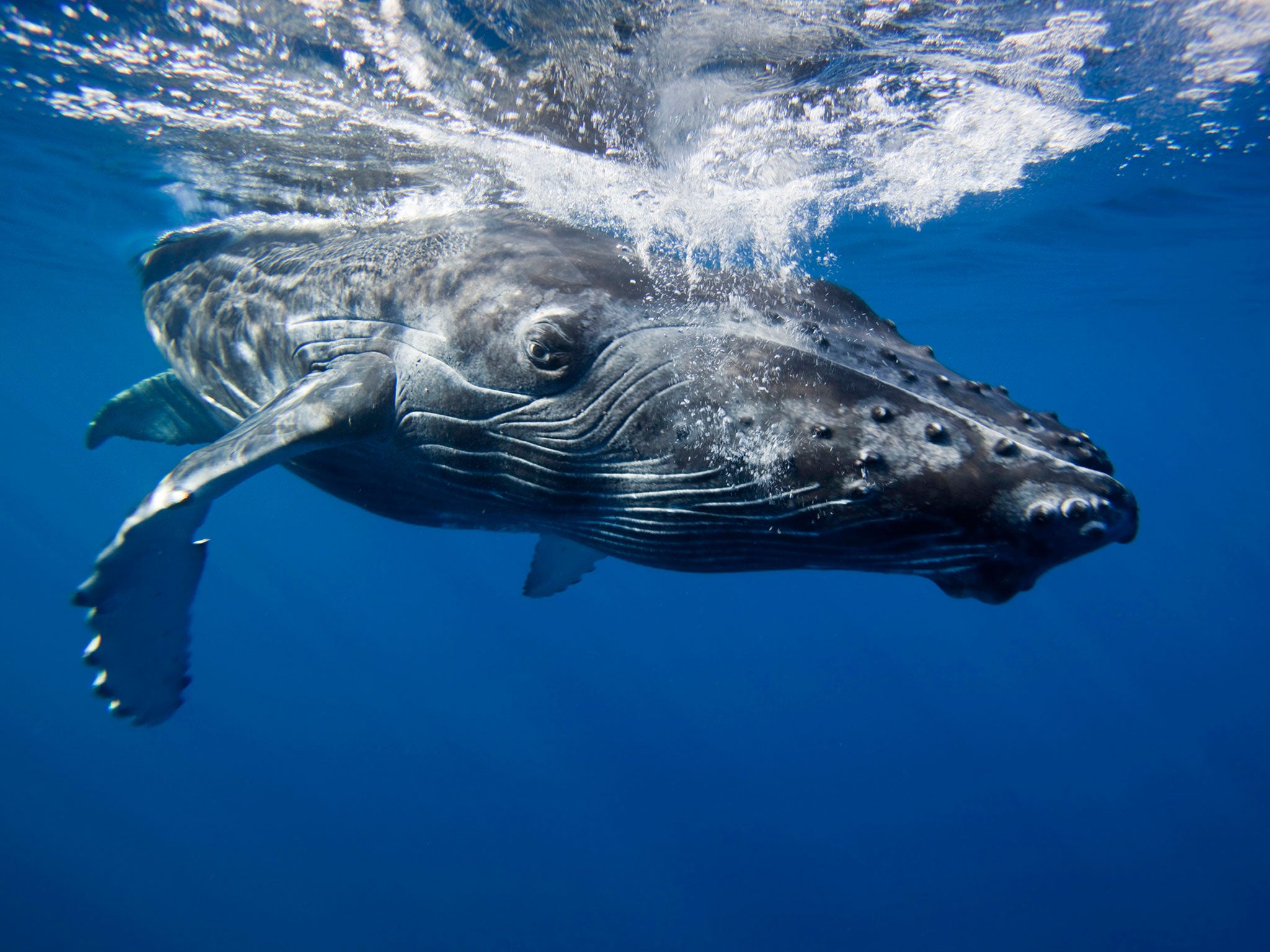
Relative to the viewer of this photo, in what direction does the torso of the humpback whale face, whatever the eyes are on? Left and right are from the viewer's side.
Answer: facing the viewer and to the right of the viewer
